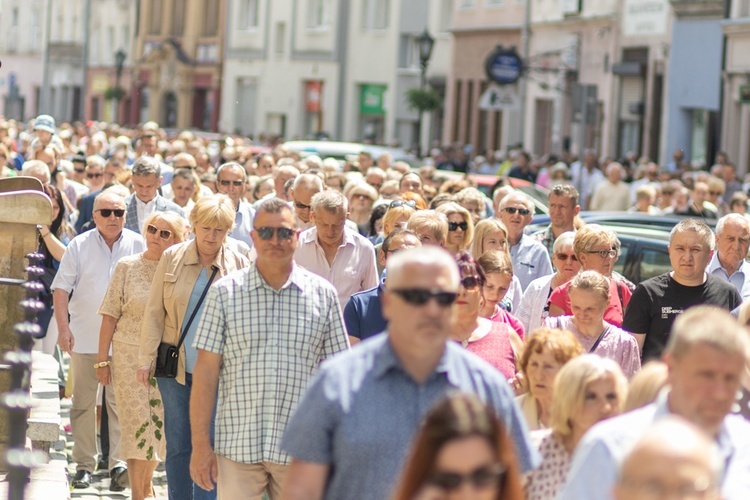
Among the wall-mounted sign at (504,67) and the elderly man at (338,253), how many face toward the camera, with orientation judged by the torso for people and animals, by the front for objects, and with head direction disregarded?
2

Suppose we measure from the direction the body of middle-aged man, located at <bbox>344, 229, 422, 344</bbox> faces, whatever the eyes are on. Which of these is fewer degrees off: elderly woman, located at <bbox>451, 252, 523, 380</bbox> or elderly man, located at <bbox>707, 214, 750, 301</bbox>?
the elderly woman

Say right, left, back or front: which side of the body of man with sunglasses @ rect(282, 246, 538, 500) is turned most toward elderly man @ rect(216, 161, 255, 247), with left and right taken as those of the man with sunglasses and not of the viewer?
back

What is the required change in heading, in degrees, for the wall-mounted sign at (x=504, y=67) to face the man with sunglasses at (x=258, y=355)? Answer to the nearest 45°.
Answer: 0° — it already faces them

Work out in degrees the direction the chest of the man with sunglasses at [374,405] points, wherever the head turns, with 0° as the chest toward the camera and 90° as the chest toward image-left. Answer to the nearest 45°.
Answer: approximately 0°

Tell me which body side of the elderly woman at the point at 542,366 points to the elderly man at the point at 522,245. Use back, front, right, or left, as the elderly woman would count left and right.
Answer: back
